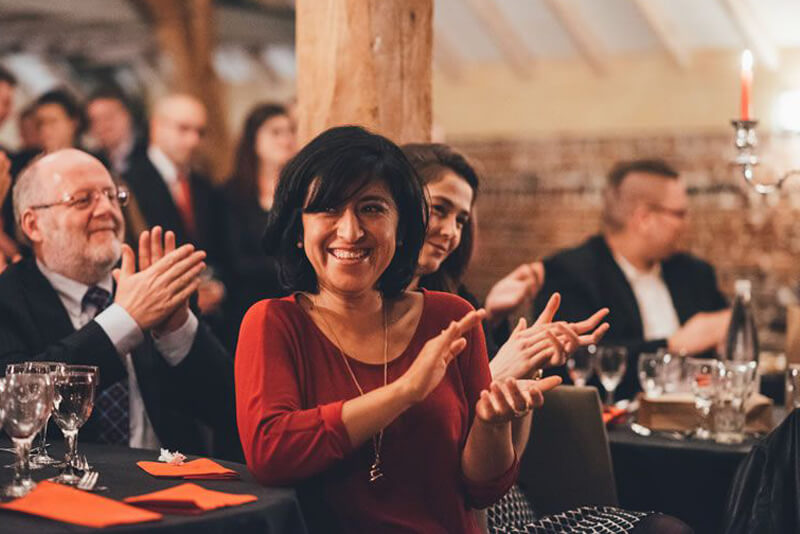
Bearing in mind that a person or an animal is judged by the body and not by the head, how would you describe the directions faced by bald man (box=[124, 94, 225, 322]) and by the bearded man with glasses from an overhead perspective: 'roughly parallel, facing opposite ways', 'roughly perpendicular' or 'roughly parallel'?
roughly parallel

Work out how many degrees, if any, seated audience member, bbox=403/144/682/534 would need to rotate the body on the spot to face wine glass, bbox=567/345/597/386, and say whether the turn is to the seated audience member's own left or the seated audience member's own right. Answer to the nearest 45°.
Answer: approximately 135° to the seated audience member's own left

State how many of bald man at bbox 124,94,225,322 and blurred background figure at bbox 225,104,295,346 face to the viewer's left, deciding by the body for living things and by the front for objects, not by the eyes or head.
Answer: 0

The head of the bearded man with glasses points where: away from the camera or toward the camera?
toward the camera

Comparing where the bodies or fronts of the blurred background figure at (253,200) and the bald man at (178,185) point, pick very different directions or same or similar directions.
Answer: same or similar directions

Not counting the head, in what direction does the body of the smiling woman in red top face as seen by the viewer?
toward the camera

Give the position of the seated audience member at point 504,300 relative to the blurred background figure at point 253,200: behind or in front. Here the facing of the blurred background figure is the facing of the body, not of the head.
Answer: in front

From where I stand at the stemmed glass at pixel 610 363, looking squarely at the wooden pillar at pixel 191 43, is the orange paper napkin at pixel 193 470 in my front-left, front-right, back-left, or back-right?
back-left

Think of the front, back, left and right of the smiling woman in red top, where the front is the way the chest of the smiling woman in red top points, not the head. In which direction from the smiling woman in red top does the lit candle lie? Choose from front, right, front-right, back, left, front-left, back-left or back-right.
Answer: back-left

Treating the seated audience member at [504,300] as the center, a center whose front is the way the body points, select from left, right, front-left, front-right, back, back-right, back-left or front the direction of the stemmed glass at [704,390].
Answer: left

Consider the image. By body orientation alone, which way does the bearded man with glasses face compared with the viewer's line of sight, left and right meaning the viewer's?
facing the viewer and to the right of the viewer

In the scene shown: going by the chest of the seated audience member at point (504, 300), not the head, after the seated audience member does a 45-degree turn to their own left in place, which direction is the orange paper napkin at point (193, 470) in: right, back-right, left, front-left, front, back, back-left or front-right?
back-right

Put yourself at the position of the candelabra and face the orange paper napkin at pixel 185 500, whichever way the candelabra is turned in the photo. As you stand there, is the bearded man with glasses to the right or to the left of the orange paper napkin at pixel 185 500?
right
